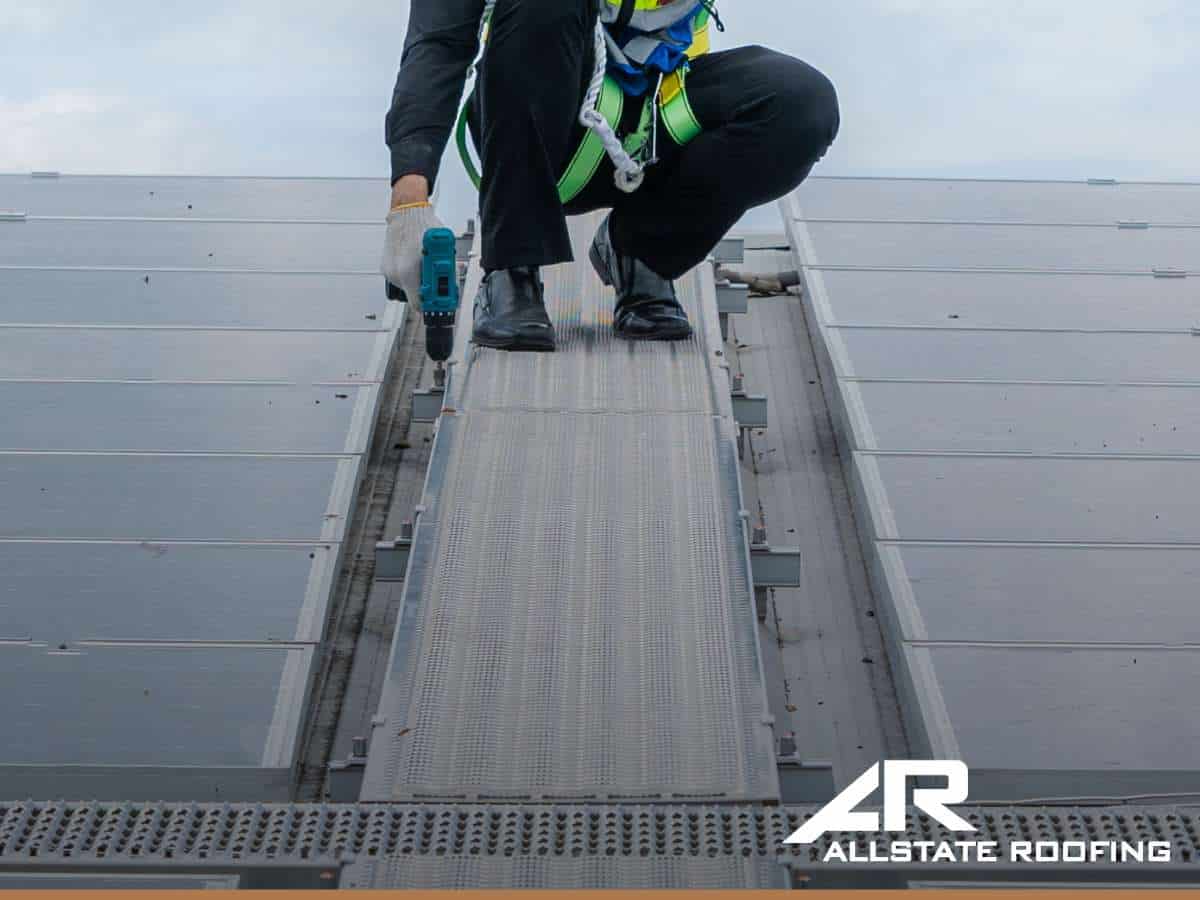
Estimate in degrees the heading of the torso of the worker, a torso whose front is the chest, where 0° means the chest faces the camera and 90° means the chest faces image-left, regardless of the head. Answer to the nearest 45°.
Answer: approximately 0°
